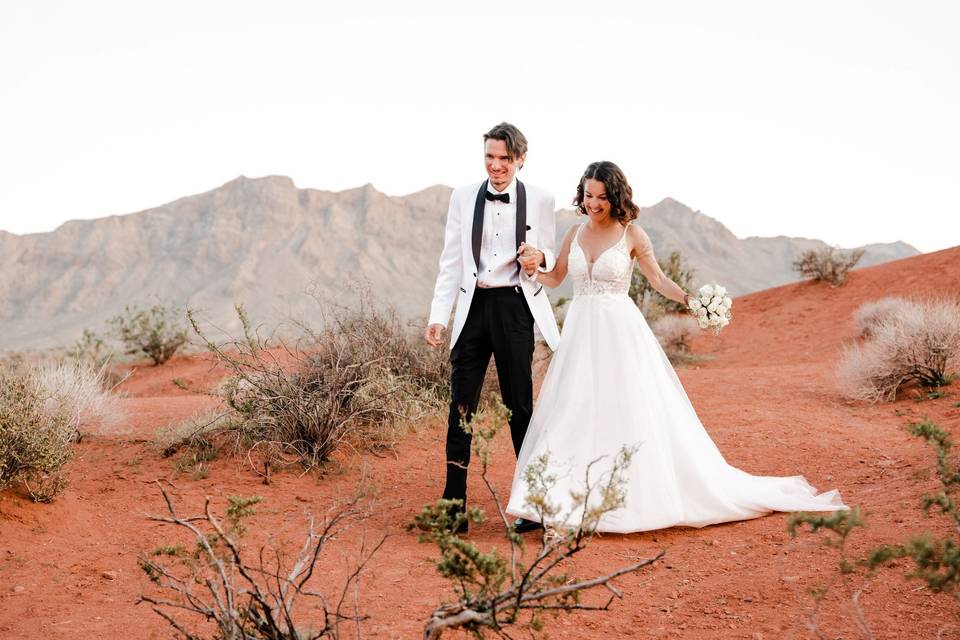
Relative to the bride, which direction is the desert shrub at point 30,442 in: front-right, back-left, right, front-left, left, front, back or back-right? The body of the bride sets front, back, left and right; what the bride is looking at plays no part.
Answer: front-right

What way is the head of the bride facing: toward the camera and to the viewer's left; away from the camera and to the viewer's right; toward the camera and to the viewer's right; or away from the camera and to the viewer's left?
toward the camera and to the viewer's left

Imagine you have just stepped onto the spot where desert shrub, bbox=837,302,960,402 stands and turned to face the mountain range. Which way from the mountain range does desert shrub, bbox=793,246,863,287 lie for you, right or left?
right

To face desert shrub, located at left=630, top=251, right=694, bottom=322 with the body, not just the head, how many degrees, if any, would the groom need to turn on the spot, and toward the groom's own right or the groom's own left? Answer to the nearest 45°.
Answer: approximately 180°

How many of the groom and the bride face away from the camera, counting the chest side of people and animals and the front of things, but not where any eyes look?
0

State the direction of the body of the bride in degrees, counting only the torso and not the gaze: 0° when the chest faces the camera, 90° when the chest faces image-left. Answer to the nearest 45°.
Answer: approximately 45°

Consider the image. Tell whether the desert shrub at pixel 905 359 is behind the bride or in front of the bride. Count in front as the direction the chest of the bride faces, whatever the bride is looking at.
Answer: behind

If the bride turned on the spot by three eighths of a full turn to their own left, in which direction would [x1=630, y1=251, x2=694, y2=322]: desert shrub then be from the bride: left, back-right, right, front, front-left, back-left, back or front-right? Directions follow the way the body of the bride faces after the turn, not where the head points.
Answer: left

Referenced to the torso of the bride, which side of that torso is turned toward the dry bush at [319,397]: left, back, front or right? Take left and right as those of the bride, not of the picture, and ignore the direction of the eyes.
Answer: right

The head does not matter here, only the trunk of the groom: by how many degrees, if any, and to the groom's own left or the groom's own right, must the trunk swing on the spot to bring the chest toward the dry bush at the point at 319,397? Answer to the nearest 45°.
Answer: approximately 135° to the groom's own right

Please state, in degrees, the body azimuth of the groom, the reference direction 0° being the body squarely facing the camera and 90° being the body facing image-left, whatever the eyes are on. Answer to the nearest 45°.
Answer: approximately 0°
